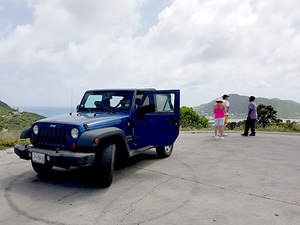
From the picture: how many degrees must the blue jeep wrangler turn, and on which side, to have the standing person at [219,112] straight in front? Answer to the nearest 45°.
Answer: approximately 180°

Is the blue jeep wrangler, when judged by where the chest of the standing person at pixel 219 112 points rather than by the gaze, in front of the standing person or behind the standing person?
behind

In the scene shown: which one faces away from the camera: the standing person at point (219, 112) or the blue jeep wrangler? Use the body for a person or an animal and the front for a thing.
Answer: the standing person

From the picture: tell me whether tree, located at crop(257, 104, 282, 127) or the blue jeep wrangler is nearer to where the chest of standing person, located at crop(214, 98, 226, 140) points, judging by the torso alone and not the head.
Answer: the tree

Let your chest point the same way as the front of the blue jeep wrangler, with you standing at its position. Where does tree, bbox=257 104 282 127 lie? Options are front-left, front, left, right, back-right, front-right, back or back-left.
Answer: back

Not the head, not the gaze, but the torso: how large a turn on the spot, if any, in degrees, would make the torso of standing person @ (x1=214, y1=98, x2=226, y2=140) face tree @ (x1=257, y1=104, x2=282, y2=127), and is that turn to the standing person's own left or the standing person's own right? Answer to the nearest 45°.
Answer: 0° — they already face it

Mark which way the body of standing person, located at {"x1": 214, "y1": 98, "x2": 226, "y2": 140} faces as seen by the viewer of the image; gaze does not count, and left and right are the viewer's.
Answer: facing away from the viewer
